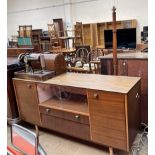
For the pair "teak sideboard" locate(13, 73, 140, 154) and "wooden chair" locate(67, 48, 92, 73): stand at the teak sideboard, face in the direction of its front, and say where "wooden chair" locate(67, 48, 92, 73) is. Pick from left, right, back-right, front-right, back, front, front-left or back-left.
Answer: back-right

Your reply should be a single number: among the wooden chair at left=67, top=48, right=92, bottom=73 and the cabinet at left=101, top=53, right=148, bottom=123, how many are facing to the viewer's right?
0
